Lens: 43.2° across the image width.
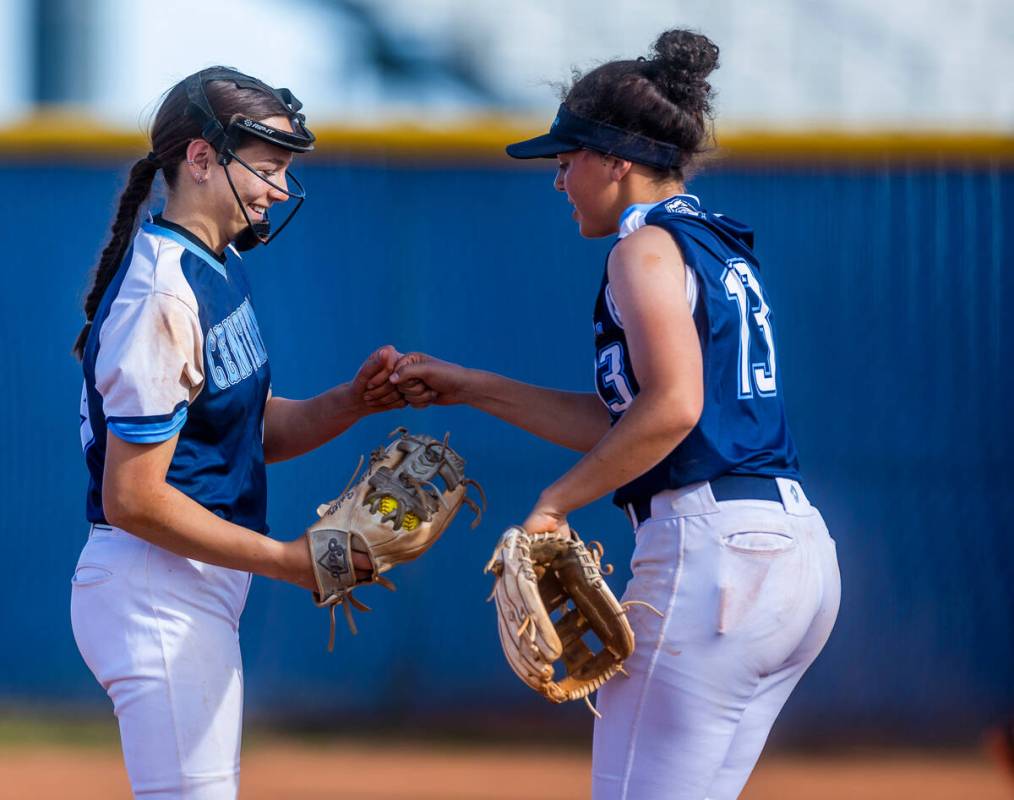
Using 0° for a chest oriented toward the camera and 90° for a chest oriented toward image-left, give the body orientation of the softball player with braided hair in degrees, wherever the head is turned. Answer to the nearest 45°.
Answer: approximately 270°

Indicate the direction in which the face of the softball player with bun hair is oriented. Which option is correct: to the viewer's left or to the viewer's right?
to the viewer's left

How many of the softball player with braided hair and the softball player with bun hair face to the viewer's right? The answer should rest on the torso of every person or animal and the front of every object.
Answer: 1

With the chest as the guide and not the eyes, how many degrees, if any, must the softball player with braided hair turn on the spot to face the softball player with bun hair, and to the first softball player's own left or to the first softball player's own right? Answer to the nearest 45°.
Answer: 0° — they already face them

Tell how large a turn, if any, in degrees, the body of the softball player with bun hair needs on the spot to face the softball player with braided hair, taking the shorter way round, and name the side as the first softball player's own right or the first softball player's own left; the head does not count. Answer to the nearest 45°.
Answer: approximately 45° to the first softball player's own left

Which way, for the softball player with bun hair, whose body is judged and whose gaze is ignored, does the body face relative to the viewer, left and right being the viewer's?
facing away from the viewer and to the left of the viewer
